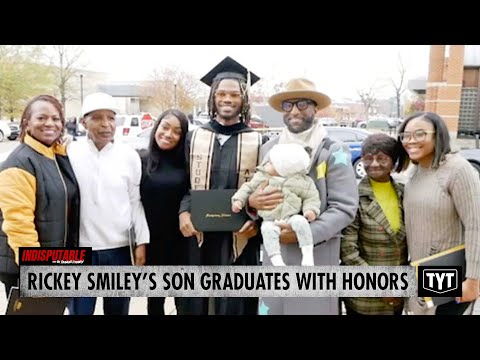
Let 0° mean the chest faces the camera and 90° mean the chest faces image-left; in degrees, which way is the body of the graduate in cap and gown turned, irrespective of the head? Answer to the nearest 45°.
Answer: approximately 0°

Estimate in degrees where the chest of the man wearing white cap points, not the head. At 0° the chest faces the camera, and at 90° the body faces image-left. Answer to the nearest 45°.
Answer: approximately 0°

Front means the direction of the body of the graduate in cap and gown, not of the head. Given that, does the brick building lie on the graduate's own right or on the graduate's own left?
on the graduate's own left

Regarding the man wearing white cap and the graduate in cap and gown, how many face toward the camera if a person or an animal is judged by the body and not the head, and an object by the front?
2

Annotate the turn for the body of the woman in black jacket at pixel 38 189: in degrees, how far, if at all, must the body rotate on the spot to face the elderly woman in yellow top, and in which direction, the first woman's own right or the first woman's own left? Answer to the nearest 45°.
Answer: approximately 45° to the first woman's own left
